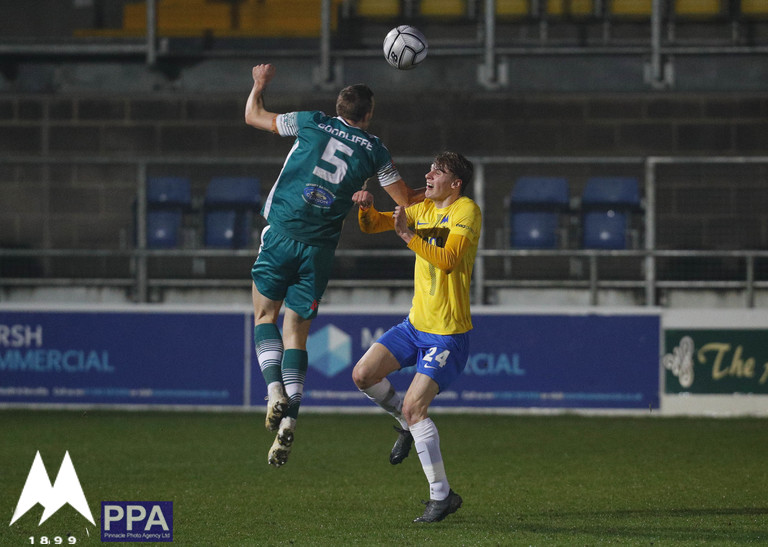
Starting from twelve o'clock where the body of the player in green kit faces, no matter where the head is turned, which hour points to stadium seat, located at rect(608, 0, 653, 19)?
The stadium seat is roughly at 1 o'clock from the player in green kit.

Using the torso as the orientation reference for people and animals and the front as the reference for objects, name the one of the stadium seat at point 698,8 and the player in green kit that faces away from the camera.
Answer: the player in green kit

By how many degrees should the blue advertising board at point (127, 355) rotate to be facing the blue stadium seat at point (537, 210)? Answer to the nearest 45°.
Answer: approximately 90° to its left

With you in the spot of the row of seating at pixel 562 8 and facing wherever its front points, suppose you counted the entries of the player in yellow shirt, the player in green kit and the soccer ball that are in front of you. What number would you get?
3

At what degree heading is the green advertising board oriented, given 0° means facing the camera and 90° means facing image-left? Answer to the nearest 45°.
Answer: approximately 0°

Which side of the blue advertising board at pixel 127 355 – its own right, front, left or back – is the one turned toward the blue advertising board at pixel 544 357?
left

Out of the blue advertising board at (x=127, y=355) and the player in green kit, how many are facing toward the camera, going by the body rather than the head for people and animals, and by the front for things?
1
